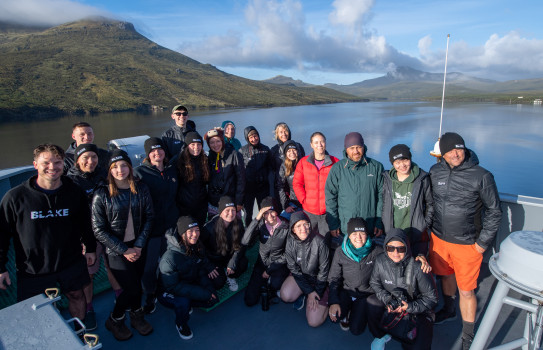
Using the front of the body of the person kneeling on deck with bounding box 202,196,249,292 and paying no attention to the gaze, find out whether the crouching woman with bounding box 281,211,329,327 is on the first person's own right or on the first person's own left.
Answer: on the first person's own left

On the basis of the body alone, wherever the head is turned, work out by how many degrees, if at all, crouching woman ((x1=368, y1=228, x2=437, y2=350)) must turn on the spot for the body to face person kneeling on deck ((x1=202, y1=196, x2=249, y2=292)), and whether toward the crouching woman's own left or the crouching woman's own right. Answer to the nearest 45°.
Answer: approximately 90° to the crouching woman's own right

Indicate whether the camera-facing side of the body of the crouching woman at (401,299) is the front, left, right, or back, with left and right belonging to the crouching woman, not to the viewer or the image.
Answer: front

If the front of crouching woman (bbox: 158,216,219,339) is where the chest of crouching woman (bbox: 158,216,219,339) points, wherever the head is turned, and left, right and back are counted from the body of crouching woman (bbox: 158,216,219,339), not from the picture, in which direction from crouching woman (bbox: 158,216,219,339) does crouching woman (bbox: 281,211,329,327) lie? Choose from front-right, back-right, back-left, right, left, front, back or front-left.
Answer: front-left

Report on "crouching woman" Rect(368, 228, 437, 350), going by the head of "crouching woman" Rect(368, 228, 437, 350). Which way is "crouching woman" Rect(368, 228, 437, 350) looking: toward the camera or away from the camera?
toward the camera

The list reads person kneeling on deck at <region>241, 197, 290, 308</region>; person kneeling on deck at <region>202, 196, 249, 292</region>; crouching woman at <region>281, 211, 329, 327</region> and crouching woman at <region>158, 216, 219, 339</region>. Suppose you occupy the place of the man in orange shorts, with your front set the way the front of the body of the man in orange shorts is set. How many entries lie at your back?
0

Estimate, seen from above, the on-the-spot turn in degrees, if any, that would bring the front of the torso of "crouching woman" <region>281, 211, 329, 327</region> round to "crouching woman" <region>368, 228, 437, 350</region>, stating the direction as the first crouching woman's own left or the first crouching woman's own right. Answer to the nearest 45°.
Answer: approximately 45° to the first crouching woman's own left

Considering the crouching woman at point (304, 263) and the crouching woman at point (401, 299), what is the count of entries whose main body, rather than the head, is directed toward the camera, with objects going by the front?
2

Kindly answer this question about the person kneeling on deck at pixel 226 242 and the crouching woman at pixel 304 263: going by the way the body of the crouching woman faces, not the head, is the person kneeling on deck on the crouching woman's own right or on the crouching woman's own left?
on the crouching woman's own right

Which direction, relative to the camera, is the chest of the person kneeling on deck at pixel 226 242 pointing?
toward the camera

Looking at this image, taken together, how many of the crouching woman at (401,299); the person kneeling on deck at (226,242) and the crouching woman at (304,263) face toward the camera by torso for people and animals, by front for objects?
3

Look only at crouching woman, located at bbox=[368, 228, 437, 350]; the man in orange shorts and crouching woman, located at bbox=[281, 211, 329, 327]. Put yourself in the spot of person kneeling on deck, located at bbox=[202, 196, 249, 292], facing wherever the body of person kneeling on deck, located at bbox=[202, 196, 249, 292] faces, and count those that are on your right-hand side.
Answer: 0

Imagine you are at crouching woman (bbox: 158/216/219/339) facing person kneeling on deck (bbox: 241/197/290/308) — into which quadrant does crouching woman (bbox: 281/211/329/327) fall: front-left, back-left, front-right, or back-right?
front-right

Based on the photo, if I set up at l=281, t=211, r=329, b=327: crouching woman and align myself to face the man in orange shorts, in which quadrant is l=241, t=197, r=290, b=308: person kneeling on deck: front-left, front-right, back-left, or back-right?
back-left

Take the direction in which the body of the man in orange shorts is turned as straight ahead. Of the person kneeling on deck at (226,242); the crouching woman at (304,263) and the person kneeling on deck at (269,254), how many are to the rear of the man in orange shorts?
0

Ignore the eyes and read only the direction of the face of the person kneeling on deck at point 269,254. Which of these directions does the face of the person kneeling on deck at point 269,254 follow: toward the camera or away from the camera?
toward the camera
